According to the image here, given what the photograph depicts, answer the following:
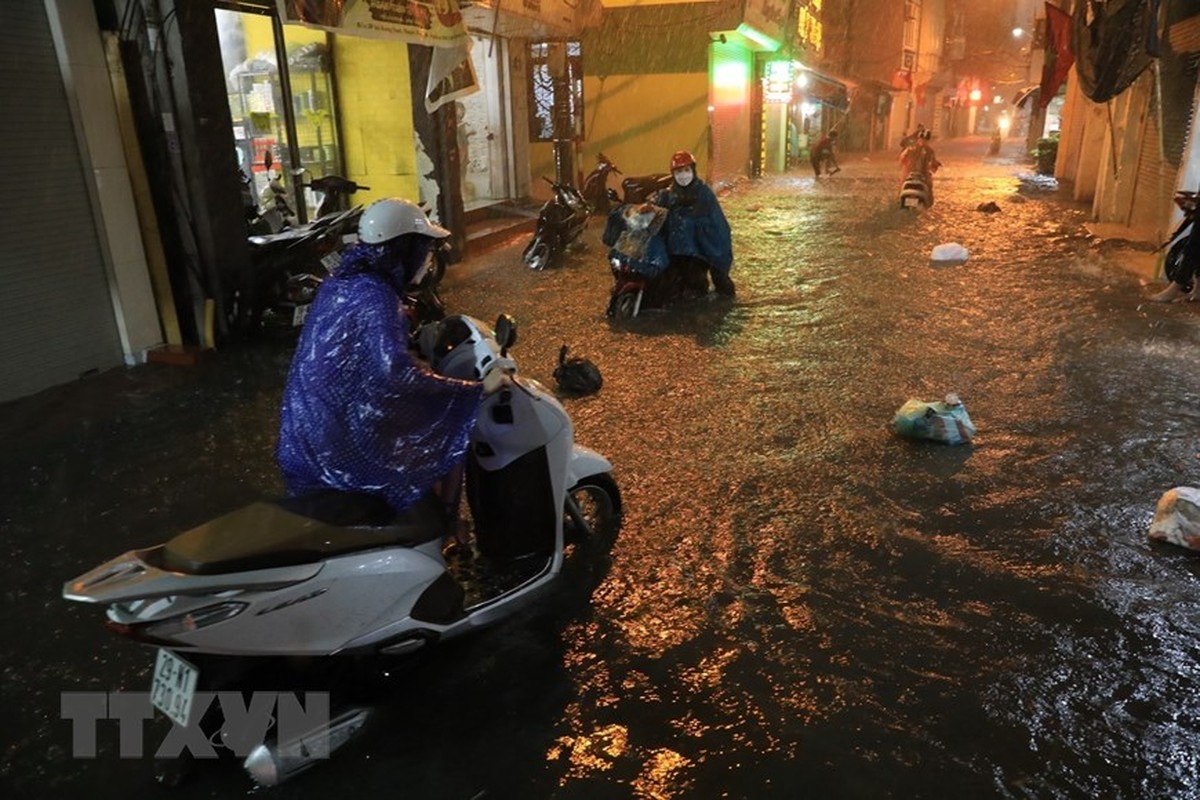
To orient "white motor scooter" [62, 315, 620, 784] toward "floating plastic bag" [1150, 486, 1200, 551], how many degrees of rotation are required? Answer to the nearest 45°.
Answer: approximately 45° to its right

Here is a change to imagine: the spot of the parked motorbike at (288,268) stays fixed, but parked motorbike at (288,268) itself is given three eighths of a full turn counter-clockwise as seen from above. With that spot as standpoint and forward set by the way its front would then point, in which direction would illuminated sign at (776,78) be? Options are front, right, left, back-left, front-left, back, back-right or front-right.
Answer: back-left

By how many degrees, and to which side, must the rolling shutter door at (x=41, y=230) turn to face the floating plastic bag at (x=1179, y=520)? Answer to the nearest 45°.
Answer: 0° — it already faces it

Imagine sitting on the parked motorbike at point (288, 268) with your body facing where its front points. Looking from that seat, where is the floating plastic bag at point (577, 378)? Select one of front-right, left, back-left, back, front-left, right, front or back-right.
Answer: back

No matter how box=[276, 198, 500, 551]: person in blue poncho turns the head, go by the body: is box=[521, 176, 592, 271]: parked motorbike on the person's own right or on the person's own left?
on the person's own left

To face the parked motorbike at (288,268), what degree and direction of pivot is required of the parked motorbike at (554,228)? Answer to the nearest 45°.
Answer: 0° — it already faces it

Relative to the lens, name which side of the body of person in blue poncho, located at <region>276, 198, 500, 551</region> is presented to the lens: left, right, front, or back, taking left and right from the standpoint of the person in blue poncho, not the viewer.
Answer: right

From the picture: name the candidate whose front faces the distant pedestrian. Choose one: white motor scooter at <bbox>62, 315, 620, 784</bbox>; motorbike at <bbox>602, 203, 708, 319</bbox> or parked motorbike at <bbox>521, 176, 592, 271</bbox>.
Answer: the white motor scooter

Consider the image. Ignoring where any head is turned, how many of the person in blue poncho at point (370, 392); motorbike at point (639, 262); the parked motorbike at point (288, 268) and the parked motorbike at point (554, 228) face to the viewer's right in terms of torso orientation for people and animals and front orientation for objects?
1

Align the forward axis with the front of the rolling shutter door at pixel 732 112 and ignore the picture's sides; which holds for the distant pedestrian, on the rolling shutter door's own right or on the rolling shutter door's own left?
on the rolling shutter door's own left

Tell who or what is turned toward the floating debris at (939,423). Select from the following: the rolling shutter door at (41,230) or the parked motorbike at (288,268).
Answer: the rolling shutter door

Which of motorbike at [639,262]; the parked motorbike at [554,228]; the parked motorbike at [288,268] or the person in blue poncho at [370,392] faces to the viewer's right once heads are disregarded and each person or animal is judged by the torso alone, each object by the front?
the person in blue poncho

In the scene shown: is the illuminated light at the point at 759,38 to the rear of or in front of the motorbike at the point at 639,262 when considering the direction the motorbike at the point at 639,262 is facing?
to the rear

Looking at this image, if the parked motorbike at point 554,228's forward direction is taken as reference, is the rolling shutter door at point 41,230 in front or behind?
in front

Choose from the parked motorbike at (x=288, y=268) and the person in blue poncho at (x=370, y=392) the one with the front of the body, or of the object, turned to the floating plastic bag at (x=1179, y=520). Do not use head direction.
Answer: the person in blue poncho

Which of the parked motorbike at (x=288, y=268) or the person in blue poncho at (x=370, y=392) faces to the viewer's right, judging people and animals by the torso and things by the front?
the person in blue poncho

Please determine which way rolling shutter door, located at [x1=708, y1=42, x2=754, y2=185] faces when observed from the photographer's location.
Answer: facing the viewer and to the right of the viewer

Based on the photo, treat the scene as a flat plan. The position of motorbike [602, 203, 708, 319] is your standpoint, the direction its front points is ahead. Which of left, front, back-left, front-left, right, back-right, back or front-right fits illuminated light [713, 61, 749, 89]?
back-right

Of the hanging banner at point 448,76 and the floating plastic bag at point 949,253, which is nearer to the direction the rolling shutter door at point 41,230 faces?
the floating plastic bag
